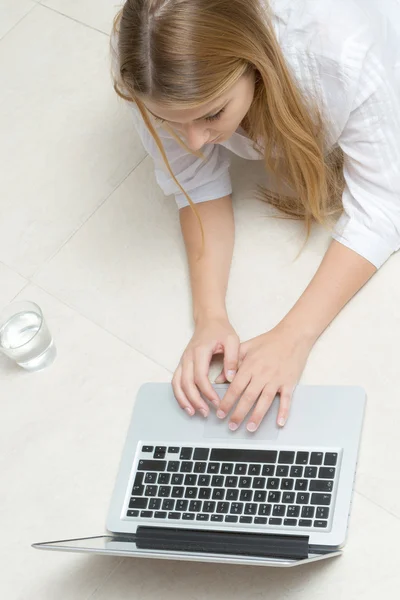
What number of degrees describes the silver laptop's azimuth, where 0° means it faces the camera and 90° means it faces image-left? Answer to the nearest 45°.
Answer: approximately 180°
